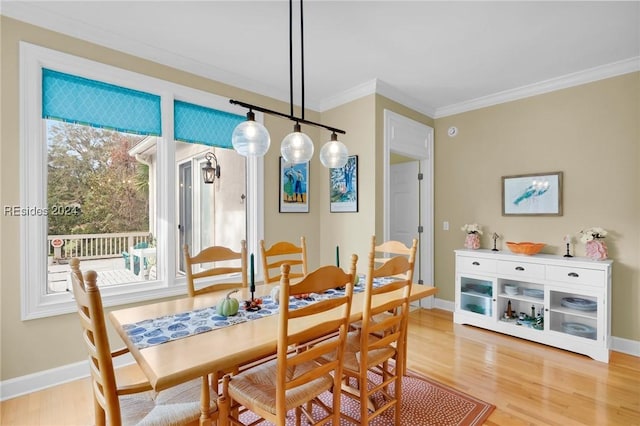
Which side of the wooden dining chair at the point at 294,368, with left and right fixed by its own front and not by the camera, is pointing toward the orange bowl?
right

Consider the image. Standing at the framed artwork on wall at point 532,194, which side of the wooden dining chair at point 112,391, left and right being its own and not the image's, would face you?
front

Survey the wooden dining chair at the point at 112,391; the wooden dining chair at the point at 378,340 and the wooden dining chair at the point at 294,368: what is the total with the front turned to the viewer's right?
1

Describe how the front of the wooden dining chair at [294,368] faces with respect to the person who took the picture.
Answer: facing away from the viewer and to the left of the viewer

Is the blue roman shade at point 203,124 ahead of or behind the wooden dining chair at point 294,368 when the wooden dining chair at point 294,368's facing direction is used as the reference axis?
ahead

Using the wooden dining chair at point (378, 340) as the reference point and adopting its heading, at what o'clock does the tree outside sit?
The tree outside is roughly at 11 o'clock from the wooden dining chair.

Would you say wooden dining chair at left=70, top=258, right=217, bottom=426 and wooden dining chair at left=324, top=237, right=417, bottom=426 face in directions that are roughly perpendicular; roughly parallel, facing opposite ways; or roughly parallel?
roughly perpendicular

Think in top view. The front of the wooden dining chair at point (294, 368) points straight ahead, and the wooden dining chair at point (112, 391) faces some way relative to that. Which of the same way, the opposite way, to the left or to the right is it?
to the right

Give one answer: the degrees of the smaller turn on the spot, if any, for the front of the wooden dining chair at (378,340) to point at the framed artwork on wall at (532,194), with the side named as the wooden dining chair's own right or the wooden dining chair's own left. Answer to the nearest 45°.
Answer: approximately 90° to the wooden dining chair's own right

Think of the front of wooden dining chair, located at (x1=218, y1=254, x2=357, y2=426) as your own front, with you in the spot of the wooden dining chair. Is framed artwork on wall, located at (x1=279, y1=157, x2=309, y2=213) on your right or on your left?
on your right

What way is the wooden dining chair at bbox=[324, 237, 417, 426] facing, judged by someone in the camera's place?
facing away from the viewer and to the left of the viewer

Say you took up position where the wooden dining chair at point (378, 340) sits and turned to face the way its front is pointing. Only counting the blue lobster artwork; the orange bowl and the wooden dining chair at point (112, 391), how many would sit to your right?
2

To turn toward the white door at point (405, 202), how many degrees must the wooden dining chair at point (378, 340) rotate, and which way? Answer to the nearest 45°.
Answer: approximately 45° to its right

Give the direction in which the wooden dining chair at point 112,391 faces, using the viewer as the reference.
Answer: facing to the right of the viewer

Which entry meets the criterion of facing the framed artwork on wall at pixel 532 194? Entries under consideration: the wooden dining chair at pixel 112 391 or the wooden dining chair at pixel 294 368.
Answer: the wooden dining chair at pixel 112 391

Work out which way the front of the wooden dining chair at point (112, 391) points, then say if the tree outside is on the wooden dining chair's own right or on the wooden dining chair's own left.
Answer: on the wooden dining chair's own left
